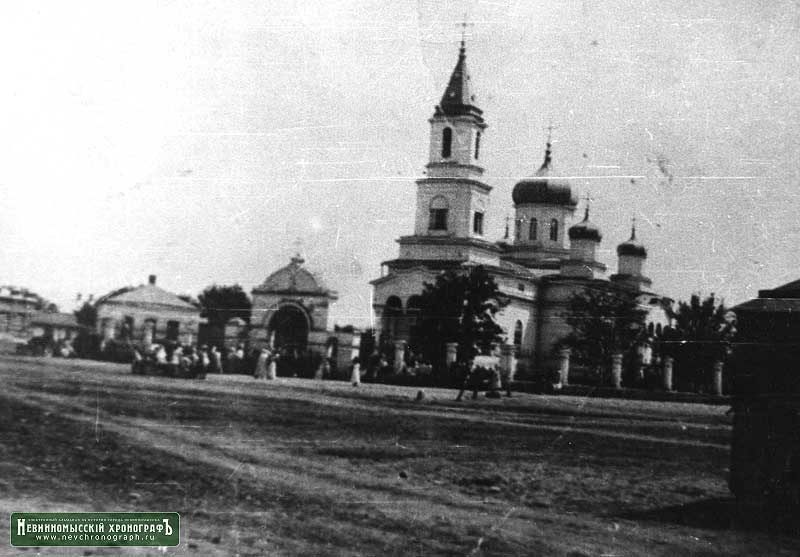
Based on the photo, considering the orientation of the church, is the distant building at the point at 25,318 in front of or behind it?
in front

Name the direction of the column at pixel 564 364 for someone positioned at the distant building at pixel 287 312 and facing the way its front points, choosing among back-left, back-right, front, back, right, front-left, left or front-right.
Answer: left

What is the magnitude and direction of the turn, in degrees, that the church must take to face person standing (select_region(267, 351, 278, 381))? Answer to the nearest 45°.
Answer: approximately 45° to its right

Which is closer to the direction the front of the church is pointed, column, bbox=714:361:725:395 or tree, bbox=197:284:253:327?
the tree

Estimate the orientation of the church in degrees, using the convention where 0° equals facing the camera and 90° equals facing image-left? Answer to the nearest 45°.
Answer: approximately 45°

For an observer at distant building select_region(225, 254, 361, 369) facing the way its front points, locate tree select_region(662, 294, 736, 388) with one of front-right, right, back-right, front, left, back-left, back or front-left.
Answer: front-left

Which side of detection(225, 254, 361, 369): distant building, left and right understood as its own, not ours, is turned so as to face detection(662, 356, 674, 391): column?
left

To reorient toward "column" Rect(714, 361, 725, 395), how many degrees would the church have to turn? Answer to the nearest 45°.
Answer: approximately 90° to its left

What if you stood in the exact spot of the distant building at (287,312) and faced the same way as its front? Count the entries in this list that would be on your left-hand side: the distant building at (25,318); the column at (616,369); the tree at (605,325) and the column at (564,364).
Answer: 3

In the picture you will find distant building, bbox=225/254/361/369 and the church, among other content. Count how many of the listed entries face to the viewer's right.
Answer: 0

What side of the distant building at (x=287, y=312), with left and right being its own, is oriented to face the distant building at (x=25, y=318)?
right

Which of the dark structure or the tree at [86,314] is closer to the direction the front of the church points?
the tree

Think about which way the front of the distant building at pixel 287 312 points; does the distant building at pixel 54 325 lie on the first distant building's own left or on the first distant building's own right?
on the first distant building's own right
